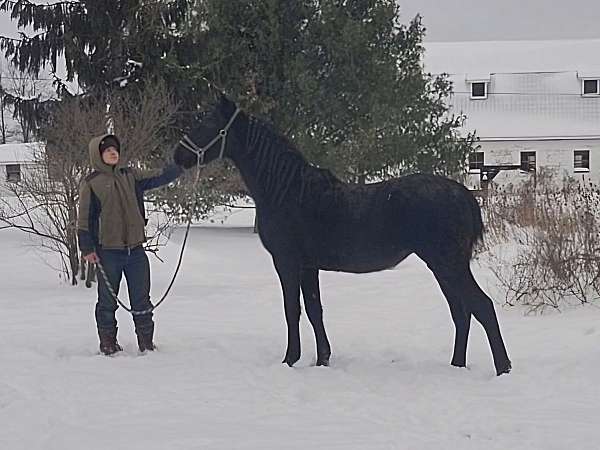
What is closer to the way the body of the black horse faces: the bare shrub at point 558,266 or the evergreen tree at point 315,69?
the evergreen tree

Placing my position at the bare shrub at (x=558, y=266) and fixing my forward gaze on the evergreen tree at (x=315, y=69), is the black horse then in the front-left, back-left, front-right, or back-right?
back-left

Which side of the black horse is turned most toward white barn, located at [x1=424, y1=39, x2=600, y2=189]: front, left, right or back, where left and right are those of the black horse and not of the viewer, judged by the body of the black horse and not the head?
right

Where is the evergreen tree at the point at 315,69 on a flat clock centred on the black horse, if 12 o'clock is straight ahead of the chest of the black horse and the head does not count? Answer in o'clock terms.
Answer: The evergreen tree is roughly at 3 o'clock from the black horse.

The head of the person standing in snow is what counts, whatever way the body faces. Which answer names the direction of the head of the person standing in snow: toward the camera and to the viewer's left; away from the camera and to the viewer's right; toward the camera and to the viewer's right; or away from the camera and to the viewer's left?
toward the camera and to the viewer's right

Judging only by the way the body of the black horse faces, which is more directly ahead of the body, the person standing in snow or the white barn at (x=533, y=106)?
the person standing in snow

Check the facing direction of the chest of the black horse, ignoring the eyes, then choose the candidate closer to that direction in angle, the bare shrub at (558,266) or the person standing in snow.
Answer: the person standing in snow

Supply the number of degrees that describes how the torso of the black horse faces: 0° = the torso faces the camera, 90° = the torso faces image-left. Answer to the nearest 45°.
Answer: approximately 90°

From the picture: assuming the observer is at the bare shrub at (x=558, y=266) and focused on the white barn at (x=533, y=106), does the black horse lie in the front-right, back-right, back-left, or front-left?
back-left

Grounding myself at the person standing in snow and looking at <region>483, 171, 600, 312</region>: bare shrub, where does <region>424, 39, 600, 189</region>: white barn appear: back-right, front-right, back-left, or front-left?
front-left

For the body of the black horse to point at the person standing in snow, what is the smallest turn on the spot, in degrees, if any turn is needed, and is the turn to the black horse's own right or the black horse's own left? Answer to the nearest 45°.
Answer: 0° — it already faces them

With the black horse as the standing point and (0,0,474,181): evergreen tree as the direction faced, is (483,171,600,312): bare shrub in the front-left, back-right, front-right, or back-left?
front-right

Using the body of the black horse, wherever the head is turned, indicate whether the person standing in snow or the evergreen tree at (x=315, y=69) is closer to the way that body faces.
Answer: the person standing in snow

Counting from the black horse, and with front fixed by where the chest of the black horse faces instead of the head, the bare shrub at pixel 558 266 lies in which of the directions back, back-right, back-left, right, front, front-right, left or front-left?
back-right

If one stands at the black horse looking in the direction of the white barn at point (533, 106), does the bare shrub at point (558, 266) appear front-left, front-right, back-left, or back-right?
front-right

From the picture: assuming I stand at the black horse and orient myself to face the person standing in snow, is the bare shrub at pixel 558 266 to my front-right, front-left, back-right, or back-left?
back-right
